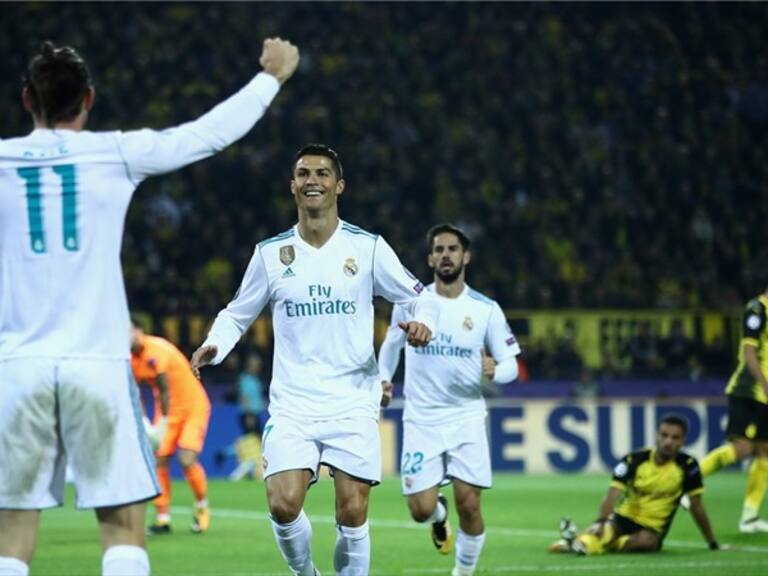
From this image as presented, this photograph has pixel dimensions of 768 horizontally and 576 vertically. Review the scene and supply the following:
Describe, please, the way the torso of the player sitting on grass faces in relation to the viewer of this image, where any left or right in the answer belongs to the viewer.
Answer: facing the viewer and to the left of the viewer

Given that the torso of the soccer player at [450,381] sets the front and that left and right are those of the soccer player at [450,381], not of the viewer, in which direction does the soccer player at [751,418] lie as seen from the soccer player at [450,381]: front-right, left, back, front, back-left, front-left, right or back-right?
back-left

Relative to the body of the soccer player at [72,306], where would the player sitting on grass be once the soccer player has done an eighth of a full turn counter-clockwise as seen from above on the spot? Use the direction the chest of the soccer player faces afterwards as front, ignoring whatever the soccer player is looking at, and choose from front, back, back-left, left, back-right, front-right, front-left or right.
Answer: right

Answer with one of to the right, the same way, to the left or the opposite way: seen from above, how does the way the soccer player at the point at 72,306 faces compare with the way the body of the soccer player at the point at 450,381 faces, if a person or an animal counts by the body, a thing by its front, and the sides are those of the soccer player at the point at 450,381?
the opposite way

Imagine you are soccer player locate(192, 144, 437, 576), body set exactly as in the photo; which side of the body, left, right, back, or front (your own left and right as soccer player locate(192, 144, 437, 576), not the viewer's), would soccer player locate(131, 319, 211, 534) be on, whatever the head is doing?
back

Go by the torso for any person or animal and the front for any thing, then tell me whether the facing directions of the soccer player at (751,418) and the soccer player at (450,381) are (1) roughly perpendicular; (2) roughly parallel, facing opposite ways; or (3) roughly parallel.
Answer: roughly perpendicular

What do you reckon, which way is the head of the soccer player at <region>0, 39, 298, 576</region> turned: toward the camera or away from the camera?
away from the camera

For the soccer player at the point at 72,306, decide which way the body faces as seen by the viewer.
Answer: away from the camera

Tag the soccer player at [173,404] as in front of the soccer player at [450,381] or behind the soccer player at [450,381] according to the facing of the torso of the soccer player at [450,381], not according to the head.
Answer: behind

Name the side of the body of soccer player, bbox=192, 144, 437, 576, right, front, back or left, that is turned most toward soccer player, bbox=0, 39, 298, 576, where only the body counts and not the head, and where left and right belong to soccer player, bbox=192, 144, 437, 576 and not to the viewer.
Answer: front
